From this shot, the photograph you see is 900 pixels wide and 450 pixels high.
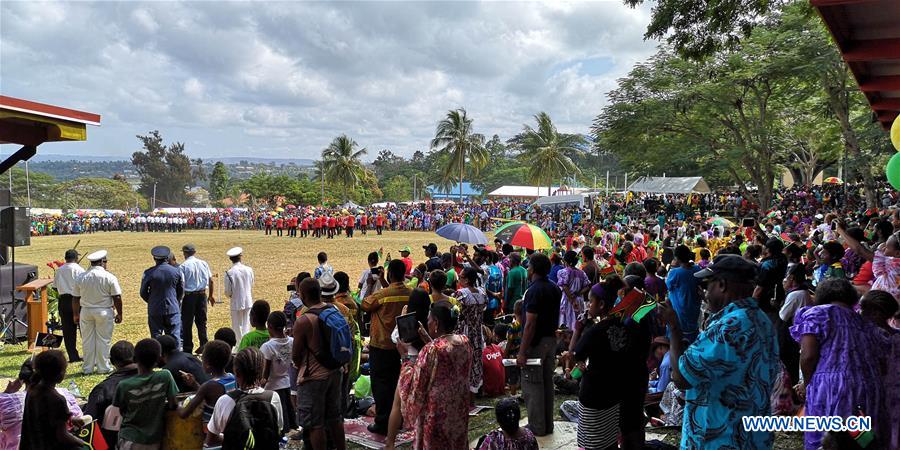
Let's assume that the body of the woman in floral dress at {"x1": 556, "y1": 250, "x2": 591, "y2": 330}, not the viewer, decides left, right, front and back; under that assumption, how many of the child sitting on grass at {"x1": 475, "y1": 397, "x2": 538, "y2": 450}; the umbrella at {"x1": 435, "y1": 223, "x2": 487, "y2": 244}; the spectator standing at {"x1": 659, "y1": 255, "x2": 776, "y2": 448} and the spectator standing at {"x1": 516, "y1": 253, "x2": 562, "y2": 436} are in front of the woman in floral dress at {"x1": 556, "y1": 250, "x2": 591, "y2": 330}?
1

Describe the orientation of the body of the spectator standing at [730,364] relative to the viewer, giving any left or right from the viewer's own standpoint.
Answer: facing away from the viewer and to the left of the viewer

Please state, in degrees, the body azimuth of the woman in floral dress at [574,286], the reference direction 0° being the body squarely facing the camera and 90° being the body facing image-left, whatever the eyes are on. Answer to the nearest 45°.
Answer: approximately 135°

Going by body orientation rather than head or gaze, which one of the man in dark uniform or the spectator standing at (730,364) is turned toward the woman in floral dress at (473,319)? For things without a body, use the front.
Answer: the spectator standing

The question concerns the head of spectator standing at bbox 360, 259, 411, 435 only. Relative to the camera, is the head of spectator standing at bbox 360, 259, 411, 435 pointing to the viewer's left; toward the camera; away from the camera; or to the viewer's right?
away from the camera

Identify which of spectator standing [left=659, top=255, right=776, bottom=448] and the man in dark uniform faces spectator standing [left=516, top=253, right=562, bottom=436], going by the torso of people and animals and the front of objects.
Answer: spectator standing [left=659, top=255, right=776, bottom=448]

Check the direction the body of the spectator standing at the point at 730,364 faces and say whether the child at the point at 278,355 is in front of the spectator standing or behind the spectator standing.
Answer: in front

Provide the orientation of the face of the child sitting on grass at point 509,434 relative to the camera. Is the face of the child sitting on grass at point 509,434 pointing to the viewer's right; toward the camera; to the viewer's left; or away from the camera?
away from the camera

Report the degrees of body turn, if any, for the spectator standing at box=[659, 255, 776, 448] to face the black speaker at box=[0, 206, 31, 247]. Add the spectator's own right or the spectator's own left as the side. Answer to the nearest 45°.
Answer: approximately 45° to the spectator's own left

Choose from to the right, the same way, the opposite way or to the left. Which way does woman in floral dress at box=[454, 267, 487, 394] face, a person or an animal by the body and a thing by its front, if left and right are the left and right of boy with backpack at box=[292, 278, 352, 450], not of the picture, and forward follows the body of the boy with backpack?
the same way

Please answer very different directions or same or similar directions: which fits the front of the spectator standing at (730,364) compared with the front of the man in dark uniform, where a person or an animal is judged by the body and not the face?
same or similar directions

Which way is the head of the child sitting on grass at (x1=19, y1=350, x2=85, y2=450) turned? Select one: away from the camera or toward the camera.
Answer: away from the camera

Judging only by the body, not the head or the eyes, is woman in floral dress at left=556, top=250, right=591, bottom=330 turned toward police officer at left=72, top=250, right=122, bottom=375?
no

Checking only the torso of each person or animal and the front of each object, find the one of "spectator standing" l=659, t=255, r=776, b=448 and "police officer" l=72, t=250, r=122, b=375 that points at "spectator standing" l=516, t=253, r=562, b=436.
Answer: "spectator standing" l=659, t=255, r=776, b=448
